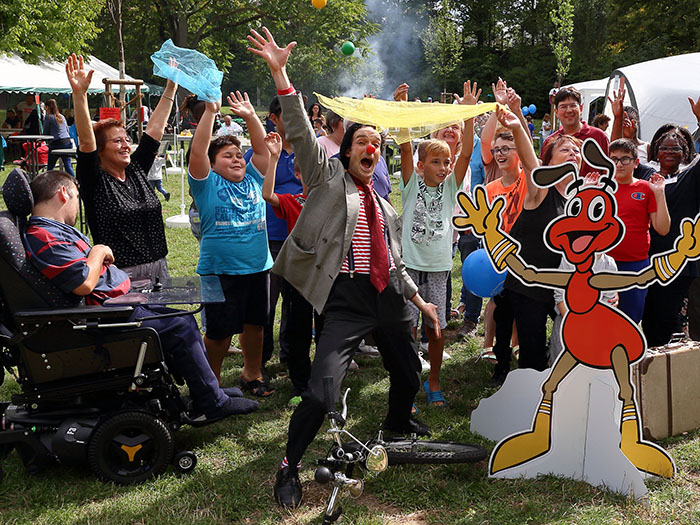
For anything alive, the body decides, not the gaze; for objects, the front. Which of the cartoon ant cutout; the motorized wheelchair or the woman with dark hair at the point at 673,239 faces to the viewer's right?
the motorized wheelchair

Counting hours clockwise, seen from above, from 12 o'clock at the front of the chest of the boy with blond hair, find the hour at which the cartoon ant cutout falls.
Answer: The cartoon ant cutout is roughly at 11 o'clock from the boy with blond hair.

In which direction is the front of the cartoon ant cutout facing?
toward the camera

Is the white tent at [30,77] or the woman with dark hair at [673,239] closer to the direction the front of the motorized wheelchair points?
the woman with dark hair

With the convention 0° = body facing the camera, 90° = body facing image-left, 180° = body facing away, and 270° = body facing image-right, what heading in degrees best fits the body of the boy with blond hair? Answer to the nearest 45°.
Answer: approximately 0°

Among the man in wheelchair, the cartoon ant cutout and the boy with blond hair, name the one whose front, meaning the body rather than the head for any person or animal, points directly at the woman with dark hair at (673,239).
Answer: the man in wheelchair

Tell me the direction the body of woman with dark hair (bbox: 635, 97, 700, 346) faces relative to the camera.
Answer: toward the camera

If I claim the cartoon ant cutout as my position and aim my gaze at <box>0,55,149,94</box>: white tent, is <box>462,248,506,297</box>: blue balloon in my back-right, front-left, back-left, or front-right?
front-right

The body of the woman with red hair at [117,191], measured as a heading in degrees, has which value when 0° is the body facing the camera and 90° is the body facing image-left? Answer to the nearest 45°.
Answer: approximately 315°

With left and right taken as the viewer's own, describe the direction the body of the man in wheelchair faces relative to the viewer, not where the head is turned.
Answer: facing to the right of the viewer

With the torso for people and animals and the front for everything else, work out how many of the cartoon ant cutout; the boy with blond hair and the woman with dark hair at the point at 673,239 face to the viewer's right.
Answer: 0

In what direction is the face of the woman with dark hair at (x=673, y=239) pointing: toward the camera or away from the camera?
toward the camera

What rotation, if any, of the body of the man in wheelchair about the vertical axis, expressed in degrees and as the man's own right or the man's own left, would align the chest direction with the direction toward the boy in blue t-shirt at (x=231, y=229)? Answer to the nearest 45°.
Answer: approximately 45° to the man's own left

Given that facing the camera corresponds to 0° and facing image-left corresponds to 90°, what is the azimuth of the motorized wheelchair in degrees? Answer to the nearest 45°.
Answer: approximately 270°

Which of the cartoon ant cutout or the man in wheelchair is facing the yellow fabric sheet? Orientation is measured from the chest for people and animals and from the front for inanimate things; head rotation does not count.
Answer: the man in wheelchair

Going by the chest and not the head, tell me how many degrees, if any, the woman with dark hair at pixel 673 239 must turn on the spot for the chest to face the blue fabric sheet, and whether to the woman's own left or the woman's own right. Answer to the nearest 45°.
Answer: approximately 45° to the woman's own right

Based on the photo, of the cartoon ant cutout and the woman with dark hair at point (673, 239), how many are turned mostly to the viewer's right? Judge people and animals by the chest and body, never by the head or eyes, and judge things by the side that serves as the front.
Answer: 0

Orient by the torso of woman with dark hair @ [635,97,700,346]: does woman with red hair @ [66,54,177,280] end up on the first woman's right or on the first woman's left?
on the first woman's right
